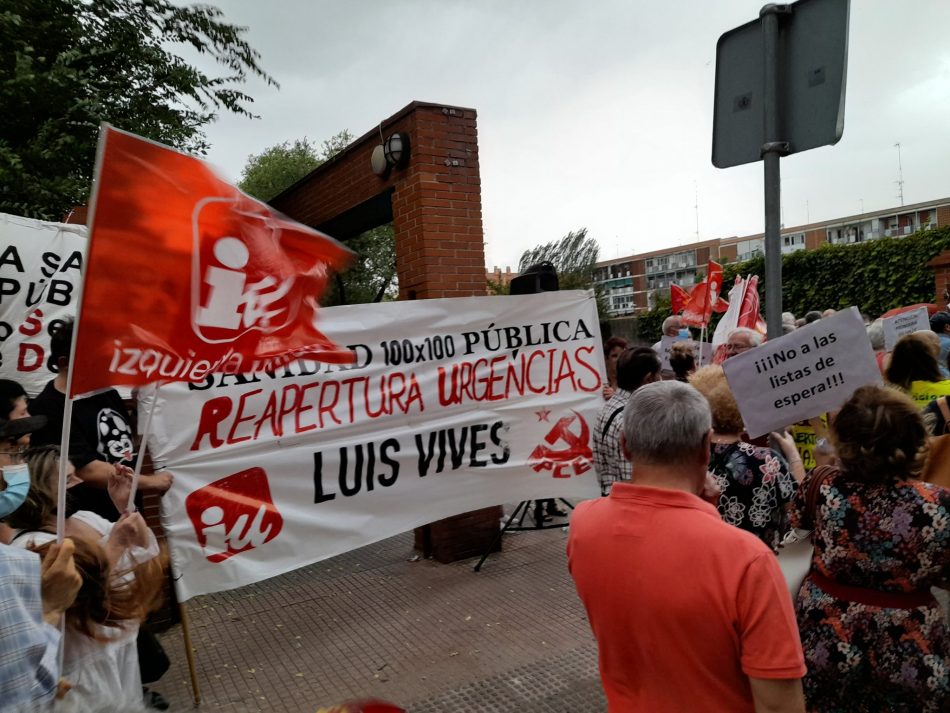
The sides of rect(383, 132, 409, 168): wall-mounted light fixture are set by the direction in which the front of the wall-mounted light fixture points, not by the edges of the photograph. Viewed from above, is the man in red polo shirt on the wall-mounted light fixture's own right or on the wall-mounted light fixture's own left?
on the wall-mounted light fixture's own left

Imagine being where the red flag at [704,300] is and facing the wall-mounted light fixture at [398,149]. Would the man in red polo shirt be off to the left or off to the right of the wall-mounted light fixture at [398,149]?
left

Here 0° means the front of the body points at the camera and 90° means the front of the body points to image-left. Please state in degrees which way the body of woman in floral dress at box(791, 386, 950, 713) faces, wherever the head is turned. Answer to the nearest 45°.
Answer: approximately 180°

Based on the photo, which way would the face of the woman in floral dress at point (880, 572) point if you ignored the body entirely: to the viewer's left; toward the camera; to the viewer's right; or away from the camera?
away from the camera

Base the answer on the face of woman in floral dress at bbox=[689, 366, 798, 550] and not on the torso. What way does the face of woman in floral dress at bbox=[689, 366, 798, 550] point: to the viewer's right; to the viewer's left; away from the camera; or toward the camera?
away from the camera

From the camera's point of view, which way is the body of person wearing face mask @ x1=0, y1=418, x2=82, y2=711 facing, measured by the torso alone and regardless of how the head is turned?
to the viewer's right

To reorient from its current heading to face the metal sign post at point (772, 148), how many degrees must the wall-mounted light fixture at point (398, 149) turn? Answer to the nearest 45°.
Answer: approximately 90° to its left

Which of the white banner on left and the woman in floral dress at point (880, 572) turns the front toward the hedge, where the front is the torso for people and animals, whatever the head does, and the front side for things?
the woman in floral dress

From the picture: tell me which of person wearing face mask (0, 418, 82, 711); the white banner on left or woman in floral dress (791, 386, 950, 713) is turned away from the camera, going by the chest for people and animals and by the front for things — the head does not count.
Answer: the woman in floral dress

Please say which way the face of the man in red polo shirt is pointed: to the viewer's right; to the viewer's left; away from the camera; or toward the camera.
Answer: away from the camera

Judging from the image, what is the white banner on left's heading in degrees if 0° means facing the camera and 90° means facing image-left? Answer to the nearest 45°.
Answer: approximately 0°
